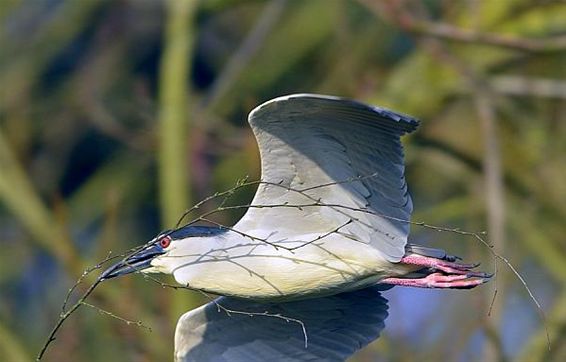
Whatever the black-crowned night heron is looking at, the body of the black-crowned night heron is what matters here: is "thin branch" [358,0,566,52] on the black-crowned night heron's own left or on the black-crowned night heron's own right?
on the black-crowned night heron's own right

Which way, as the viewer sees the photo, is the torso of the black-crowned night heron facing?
to the viewer's left

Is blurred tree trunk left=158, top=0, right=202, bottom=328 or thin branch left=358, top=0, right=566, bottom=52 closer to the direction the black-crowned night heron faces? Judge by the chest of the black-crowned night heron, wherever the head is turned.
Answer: the blurred tree trunk

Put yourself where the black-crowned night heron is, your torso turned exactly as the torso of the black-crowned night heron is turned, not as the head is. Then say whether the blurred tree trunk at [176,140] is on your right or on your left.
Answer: on your right
